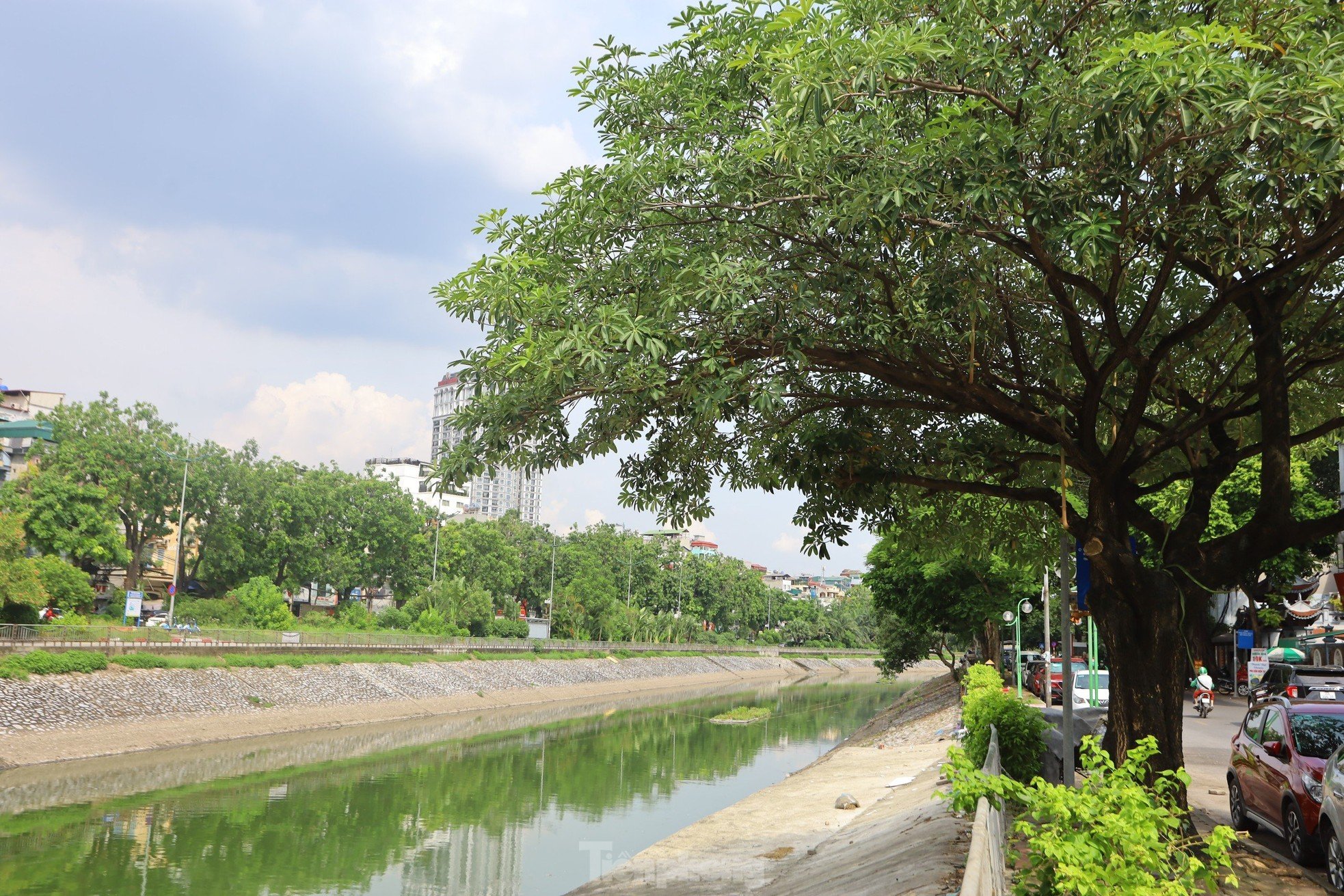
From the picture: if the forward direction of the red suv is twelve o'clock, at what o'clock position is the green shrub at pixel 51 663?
The green shrub is roughly at 5 o'clock from the red suv.

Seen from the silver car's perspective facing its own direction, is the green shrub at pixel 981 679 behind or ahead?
behind

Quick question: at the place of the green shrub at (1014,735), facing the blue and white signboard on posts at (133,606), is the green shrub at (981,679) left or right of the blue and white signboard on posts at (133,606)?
right

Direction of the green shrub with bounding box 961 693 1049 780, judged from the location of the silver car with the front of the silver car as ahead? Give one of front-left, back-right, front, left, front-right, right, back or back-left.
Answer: back

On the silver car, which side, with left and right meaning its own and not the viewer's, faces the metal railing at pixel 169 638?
back

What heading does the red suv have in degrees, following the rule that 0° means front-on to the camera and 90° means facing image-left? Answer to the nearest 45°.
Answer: approximately 315°

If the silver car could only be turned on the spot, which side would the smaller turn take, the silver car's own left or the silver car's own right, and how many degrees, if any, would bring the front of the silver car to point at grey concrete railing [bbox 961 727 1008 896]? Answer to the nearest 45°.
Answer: approximately 45° to the silver car's own right

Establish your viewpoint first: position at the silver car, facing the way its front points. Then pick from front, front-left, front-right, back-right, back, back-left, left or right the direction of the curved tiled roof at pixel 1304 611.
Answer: back-left

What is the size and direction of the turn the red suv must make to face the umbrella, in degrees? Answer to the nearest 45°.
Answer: approximately 135° to its left

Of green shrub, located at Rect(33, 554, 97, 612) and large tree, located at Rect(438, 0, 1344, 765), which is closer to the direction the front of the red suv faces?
the large tree

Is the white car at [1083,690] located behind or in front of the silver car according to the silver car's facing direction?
behind
